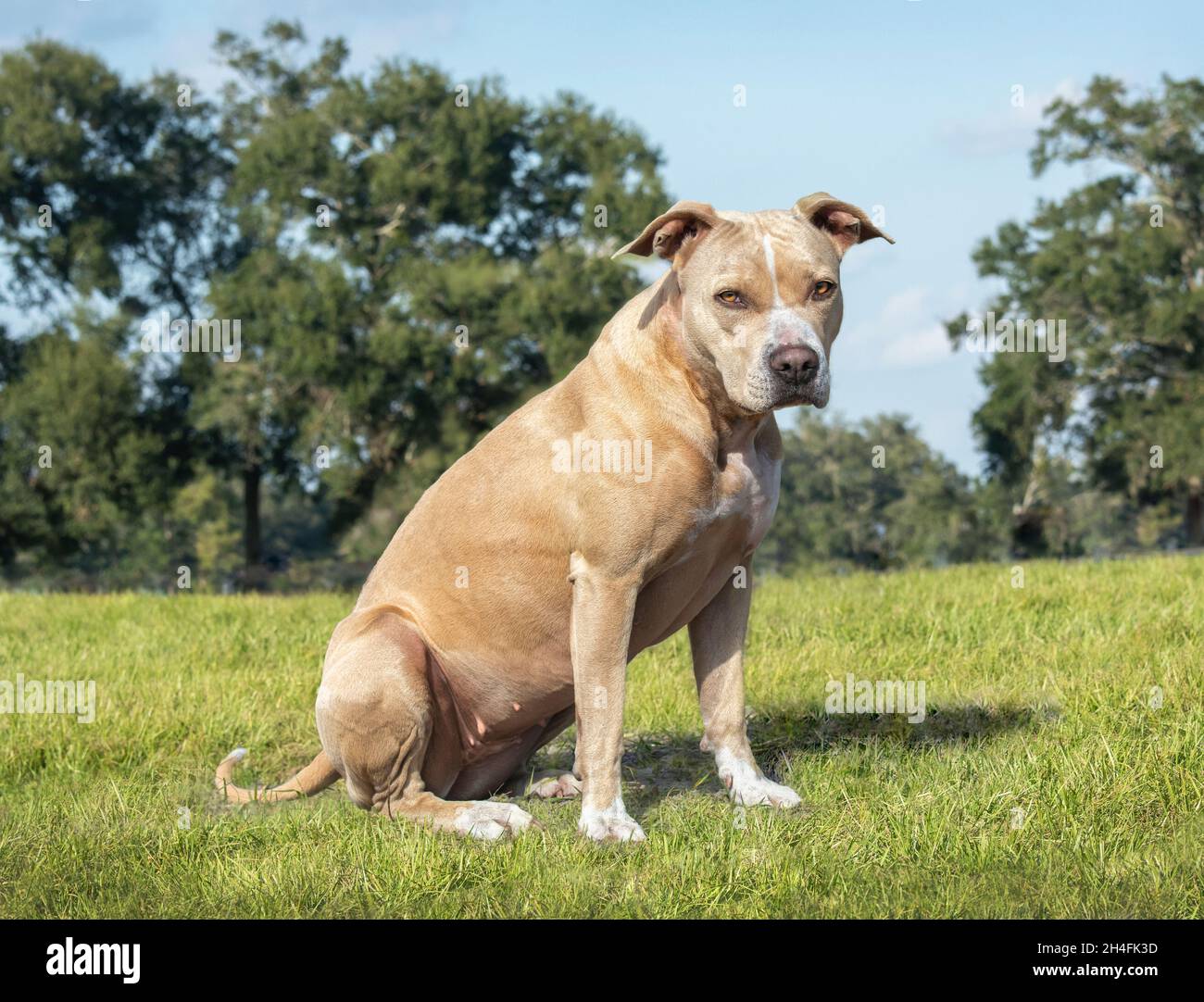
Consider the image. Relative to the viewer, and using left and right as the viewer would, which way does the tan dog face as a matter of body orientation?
facing the viewer and to the right of the viewer

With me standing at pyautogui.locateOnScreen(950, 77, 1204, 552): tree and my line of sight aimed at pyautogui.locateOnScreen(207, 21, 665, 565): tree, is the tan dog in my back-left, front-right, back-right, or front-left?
front-left

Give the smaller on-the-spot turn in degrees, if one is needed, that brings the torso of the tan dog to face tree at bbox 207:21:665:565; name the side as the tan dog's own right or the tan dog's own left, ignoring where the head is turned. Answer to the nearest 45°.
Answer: approximately 135° to the tan dog's own left

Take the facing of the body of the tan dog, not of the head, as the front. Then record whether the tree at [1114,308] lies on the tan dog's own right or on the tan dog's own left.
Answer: on the tan dog's own left

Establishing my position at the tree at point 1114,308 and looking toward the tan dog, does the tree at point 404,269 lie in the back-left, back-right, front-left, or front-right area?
front-right
